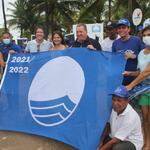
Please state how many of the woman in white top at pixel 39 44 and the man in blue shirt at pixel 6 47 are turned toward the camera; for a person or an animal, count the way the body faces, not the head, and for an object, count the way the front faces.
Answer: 2

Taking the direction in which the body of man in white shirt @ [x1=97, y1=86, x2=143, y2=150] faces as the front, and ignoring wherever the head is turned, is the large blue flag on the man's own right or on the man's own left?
on the man's own right

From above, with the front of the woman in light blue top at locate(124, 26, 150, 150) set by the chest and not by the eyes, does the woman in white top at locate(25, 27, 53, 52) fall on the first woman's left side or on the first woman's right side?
on the first woman's right side

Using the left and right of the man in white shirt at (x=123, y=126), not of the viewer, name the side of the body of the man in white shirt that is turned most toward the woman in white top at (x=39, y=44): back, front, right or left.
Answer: right

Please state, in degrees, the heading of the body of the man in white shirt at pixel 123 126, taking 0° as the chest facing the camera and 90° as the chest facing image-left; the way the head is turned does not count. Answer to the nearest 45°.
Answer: approximately 45°

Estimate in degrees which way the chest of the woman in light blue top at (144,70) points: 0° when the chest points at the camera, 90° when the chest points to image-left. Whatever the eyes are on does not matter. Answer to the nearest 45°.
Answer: approximately 45°

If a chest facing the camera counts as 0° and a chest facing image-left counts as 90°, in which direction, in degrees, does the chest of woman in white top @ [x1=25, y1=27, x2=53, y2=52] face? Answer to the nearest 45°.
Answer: approximately 0°
